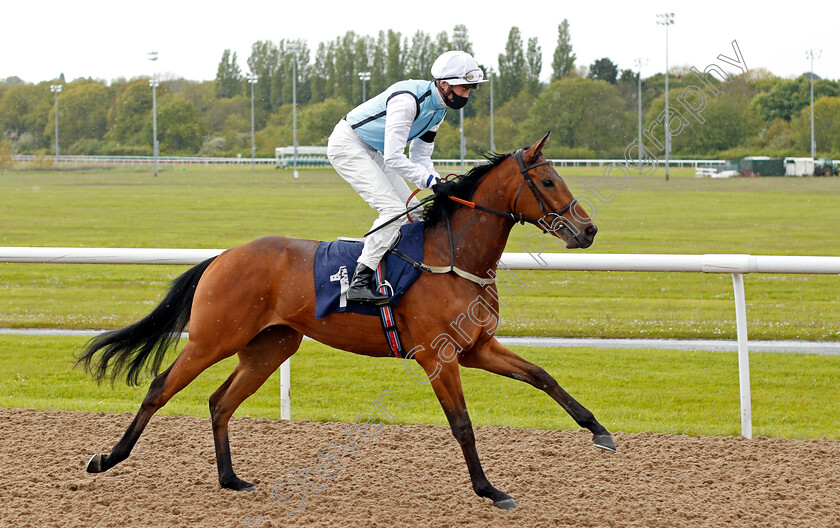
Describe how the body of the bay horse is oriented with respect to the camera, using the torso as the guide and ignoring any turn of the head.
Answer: to the viewer's right

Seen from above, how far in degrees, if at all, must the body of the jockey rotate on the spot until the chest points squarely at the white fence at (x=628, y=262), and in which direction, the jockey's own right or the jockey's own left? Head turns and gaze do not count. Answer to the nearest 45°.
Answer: approximately 45° to the jockey's own left

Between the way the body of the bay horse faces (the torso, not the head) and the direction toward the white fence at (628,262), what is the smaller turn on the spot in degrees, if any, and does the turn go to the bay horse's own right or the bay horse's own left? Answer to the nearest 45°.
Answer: approximately 45° to the bay horse's own left

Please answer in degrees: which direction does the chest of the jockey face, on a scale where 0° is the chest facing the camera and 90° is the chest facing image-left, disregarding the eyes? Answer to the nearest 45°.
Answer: approximately 270°
